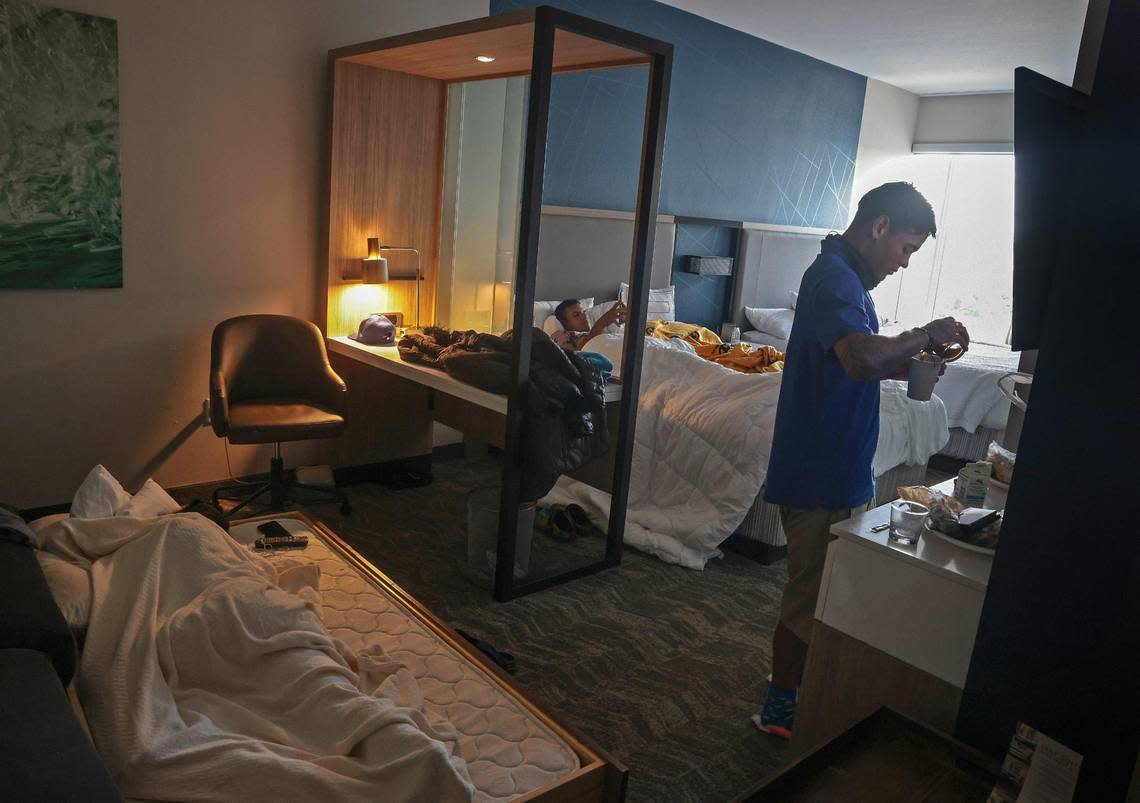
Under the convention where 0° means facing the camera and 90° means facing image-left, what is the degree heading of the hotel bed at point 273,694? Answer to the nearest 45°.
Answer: approximately 315°

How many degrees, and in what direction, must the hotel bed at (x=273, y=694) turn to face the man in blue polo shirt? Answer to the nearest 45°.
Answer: approximately 45° to its left

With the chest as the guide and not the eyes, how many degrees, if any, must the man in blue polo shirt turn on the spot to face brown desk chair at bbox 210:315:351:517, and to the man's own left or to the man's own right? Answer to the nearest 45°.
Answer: approximately 180°

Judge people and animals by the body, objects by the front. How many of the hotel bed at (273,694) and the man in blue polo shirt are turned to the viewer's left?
0

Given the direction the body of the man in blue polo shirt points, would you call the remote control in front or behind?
behind

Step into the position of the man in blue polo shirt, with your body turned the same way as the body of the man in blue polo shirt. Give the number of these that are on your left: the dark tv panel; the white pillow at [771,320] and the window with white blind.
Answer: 2

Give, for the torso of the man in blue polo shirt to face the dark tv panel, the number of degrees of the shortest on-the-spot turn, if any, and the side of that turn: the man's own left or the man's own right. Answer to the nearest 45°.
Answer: approximately 45° to the man's own right

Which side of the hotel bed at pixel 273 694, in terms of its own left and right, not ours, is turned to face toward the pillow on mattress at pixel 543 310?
left

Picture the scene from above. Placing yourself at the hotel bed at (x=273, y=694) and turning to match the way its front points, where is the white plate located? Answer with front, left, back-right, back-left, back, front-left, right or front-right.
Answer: front-left

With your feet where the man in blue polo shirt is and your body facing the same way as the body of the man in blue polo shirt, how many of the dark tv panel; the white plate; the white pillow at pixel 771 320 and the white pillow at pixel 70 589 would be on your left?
1

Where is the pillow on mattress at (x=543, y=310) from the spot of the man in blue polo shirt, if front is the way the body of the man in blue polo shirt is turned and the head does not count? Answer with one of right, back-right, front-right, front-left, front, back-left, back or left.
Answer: back-left

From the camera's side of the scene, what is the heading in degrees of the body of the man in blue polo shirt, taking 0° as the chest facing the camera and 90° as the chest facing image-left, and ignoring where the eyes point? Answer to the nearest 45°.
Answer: approximately 270°

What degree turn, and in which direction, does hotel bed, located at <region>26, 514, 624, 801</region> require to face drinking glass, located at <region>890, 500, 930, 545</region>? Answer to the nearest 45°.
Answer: approximately 45° to its left

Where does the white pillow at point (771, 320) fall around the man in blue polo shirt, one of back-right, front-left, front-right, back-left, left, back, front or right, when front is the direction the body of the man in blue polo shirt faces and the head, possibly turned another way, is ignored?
left
